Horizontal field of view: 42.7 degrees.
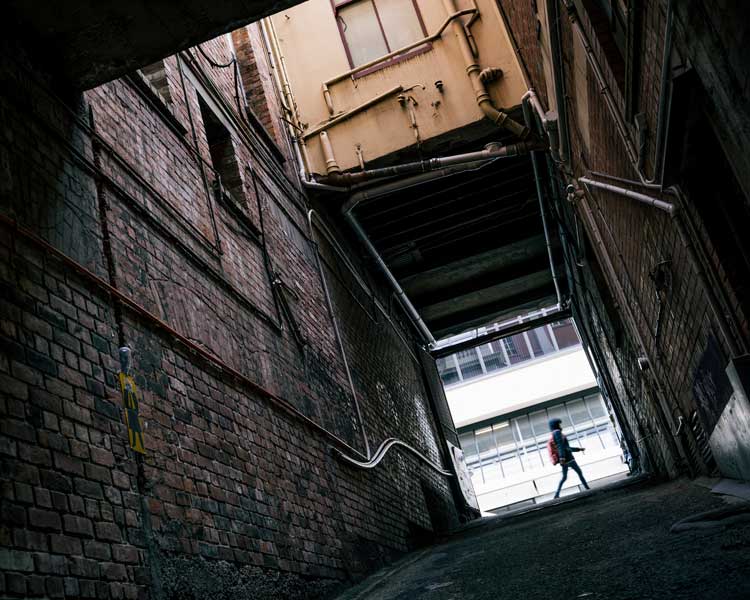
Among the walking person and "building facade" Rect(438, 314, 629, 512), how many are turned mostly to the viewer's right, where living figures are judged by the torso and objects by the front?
1

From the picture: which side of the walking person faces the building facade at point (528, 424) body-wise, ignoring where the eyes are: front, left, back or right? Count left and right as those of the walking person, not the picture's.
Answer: left

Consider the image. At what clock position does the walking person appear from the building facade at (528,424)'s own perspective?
The walking person is roughly at 12 o'clock from the building facade.

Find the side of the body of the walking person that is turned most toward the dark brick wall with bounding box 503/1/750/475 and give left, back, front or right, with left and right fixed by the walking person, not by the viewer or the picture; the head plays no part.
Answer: right

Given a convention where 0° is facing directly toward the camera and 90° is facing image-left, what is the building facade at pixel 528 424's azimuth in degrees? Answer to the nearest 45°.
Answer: approximately 0°

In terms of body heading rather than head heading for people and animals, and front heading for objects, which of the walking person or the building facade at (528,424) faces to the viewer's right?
the walking person

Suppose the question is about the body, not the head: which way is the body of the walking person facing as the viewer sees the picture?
to the viewer's right

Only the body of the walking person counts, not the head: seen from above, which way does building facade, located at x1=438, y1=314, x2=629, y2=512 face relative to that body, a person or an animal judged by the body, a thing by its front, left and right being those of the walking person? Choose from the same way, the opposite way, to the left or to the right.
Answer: to the right
